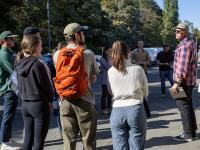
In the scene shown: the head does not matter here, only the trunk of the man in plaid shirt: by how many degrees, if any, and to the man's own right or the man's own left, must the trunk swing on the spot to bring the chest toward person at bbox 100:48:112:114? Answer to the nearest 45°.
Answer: approximately 45° to the man's own right

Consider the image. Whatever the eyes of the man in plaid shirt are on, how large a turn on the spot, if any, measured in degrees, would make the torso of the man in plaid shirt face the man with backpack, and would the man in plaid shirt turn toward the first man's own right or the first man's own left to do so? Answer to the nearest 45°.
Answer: approximately 45° to the first man's own left

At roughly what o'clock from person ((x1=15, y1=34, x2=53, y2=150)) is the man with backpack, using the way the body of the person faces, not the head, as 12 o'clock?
The man with backpack is roughly at 2 o'clock from the person.

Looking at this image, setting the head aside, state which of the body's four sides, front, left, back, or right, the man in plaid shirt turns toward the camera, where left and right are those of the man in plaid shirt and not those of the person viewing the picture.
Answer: left

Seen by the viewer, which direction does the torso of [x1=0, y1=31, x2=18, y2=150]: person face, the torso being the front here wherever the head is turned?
to the viewer's right

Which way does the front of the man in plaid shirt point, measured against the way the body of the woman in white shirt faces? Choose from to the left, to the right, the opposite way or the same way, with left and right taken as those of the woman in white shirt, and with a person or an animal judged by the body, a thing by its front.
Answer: to the left

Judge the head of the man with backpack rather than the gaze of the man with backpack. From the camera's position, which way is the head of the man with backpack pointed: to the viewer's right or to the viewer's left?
to the viewer's right

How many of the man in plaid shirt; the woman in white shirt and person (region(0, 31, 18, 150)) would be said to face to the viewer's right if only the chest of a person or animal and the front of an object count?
1

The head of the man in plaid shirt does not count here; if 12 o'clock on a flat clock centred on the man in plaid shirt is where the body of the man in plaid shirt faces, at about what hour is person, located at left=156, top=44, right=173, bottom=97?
The person is roughly at 3 o'clock from the man in plaid shirt.

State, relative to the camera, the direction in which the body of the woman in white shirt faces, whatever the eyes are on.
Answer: away from the camera

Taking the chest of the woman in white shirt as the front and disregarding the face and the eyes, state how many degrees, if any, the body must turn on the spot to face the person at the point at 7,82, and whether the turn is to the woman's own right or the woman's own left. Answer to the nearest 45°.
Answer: approximately 45° to the woman's own left

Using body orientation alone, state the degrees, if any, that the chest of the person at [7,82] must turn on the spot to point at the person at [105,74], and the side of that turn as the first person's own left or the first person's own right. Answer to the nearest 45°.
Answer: approximately 45° to the first person's own left

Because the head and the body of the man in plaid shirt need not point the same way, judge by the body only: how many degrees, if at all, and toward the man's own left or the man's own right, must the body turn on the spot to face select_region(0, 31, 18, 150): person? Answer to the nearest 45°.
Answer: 0° — they already face them
